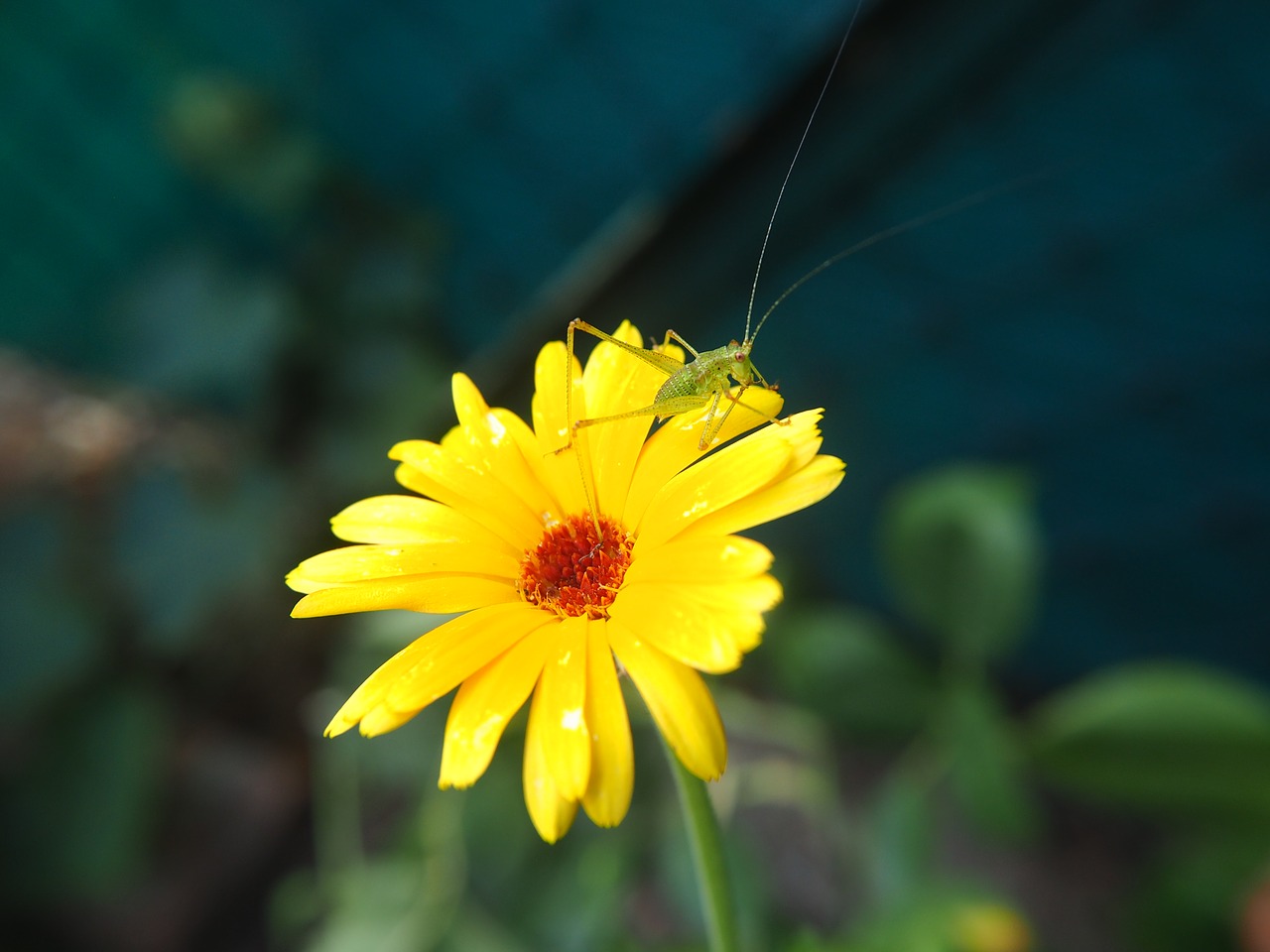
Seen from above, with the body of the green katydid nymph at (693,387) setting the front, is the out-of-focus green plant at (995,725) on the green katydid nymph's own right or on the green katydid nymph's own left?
on the green katydid nymph's own left

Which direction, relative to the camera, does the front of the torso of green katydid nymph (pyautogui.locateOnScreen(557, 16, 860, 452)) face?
to the viewer's right
